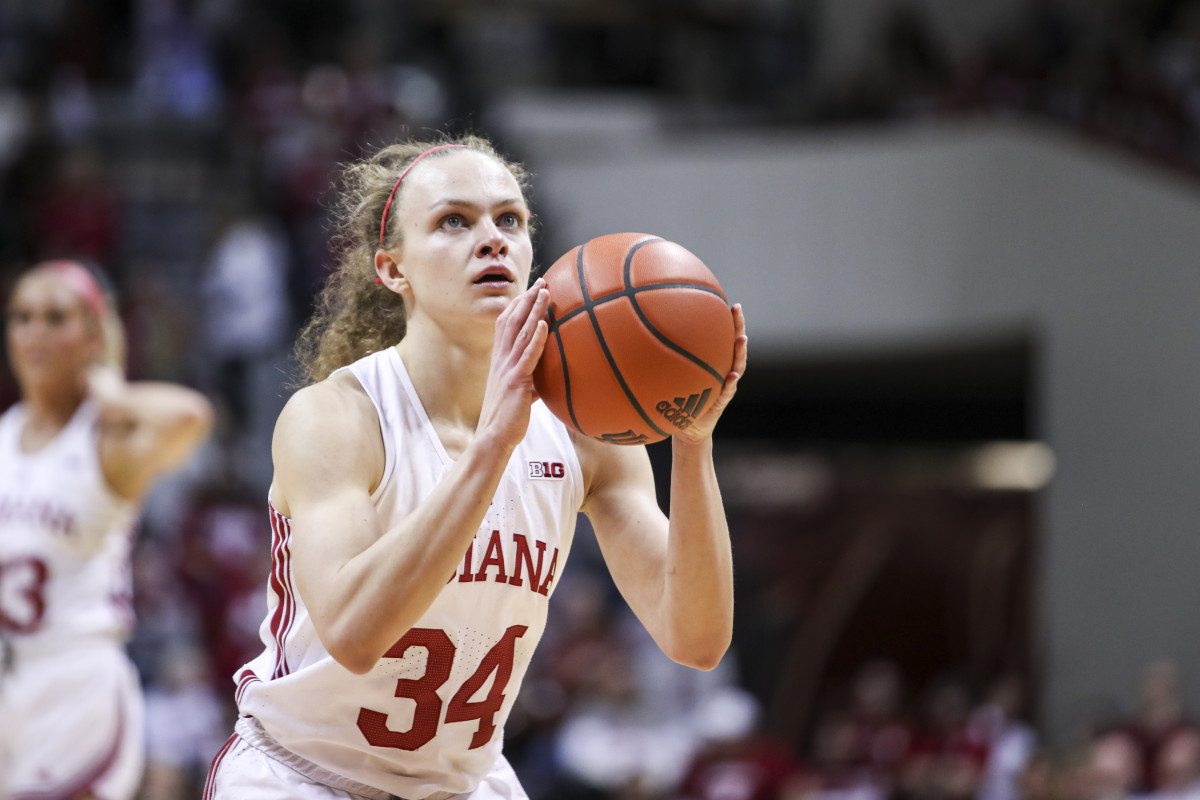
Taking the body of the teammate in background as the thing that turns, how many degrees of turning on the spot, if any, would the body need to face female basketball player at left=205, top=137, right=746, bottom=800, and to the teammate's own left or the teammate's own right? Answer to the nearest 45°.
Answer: approximately 45° to the teammate's own left

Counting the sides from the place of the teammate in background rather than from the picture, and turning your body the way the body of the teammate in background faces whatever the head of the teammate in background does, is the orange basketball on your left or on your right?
on your left

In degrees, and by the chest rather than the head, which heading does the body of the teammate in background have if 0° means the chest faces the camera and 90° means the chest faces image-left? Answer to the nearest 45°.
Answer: approximately 45°

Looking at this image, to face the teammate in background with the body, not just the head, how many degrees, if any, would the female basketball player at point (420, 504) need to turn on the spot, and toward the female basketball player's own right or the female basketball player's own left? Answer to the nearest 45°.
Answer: approximately 180°

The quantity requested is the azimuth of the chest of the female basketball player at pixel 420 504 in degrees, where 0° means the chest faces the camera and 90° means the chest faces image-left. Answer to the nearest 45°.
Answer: approximately 315°
